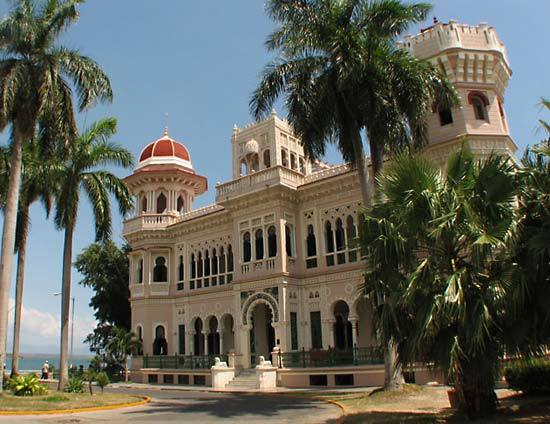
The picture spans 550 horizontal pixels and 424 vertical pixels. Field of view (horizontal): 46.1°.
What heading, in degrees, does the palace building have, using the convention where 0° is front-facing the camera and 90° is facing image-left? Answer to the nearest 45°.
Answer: approximately 45°

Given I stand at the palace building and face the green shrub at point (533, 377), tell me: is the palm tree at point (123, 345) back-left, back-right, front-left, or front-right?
back-right

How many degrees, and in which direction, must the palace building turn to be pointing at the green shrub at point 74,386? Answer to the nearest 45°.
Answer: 0° — it already faces it

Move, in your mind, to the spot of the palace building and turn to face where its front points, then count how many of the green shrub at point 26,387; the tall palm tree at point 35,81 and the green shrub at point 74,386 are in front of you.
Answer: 3

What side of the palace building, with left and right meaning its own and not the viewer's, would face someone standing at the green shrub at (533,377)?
left

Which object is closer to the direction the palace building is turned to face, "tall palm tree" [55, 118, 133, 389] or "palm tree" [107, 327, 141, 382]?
the tall palm tree

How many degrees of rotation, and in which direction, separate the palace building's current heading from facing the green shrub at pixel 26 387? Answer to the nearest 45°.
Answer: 0° — it already faces it

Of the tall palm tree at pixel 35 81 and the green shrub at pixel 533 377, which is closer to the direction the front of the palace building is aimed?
the tall palm tree

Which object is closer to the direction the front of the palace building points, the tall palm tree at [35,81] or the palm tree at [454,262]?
the tall palm tree
